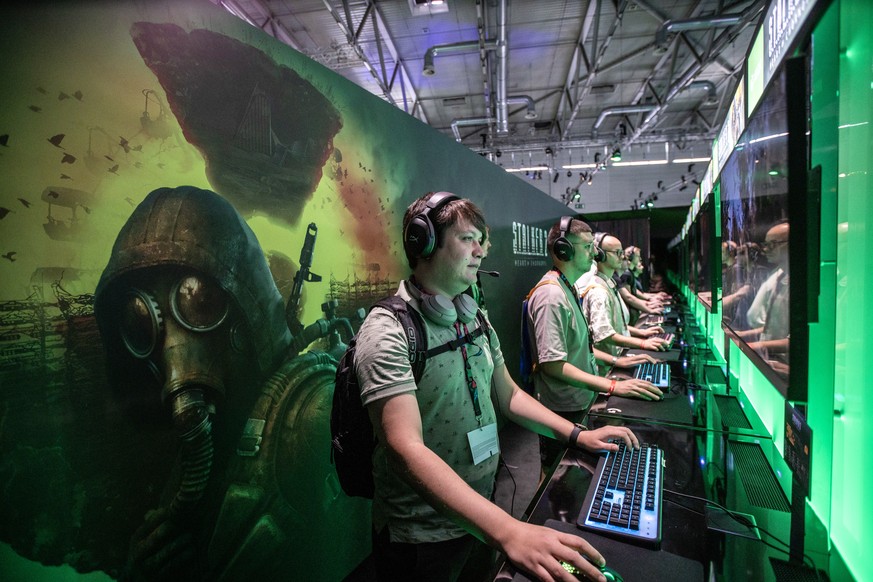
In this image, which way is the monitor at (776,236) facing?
to the viewer's left

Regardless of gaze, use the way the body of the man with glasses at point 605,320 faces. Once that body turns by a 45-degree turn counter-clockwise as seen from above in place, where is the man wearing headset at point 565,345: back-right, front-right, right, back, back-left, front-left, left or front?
back-right

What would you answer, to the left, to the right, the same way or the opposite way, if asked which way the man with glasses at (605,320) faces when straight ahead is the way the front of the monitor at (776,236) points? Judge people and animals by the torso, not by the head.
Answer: the opposite way

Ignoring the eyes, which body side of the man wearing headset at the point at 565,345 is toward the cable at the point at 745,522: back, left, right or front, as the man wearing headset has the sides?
right

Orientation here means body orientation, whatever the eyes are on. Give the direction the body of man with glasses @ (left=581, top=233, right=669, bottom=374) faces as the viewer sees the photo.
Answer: to the viewer's right

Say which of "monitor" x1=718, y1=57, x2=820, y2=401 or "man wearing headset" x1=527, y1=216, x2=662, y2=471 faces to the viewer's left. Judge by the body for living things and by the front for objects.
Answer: the monitor

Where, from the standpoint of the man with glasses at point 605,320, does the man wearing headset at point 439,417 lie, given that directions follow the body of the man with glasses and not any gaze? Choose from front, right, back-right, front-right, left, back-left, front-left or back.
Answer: right

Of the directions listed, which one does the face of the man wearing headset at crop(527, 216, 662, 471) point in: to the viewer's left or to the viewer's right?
to the viewer's right

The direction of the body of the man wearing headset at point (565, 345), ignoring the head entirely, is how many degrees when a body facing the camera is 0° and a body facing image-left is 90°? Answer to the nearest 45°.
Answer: approximately 270°

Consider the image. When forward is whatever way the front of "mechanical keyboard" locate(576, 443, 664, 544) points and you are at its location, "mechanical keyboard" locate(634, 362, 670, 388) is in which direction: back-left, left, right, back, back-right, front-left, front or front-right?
right

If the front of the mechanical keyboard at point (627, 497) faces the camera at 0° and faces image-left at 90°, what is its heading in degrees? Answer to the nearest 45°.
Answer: approximately 90°
